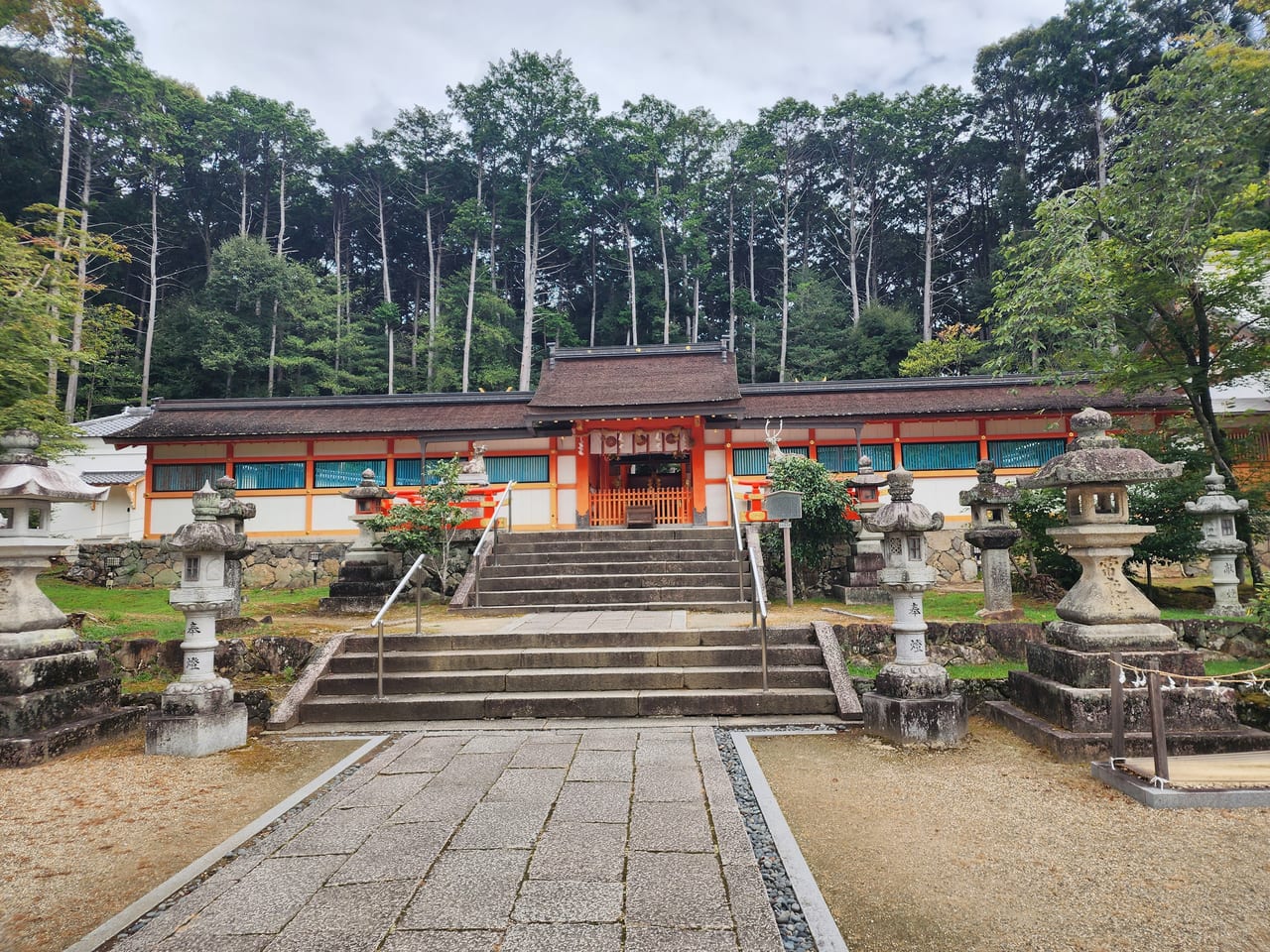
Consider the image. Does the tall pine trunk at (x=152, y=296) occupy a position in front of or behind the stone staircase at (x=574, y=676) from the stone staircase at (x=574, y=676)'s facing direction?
behind

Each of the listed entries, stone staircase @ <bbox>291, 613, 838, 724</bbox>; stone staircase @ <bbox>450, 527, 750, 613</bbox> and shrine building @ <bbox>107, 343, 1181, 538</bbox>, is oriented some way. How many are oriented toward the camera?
3

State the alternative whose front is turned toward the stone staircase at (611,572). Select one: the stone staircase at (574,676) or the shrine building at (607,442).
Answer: the shrine building

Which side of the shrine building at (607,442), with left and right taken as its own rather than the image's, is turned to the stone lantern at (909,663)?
front

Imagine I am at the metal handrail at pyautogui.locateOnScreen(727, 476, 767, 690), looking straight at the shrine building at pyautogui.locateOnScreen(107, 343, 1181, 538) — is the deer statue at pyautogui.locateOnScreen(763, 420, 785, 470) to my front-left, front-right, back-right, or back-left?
front-right

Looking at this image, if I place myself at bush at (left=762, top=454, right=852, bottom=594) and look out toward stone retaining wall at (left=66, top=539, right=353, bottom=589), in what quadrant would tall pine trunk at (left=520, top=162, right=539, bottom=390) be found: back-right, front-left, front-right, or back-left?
front-right

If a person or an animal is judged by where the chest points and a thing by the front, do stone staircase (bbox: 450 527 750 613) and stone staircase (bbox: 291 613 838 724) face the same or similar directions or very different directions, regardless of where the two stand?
same or similar directions

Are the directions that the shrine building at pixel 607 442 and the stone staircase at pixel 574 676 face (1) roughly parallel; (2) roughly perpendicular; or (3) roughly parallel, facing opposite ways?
roughly parallel

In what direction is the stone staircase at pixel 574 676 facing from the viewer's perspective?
toward the camera

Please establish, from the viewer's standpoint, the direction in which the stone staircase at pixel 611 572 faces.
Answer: facing the viewer

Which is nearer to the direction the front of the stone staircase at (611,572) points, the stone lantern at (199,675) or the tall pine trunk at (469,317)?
the stone lantern

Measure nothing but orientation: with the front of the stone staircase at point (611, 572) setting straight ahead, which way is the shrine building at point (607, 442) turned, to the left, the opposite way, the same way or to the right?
the same way

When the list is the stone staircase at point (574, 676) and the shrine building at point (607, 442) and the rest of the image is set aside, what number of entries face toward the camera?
2

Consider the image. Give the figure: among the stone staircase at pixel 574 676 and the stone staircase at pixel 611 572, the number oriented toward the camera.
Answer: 2

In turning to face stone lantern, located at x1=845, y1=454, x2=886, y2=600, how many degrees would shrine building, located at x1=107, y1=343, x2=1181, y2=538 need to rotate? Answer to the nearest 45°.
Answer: approximately 45° to its left

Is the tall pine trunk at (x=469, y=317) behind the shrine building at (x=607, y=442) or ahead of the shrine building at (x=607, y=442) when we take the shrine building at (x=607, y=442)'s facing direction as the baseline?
behind
